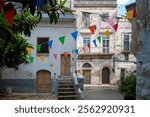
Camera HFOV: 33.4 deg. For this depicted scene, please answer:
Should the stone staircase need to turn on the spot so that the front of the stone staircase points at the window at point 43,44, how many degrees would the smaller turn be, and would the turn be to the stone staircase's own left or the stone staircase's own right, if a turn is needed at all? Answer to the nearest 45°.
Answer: approximately 135° to the stone staircase's own right

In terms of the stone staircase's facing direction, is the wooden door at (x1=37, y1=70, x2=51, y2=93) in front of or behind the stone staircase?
behind

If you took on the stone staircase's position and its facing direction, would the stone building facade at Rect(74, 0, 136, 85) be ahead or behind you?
behind

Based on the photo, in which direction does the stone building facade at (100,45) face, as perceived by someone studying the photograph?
facing the viewer

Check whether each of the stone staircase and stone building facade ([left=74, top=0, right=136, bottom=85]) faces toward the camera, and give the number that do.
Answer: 2

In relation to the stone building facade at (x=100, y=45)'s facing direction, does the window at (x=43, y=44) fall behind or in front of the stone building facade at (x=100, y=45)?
in front

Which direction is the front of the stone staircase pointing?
toward the camera

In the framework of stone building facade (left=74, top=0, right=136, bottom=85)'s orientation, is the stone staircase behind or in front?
in front

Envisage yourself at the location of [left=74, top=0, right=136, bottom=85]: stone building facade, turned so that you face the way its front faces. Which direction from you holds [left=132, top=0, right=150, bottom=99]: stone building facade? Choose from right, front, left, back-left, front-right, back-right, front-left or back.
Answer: front
